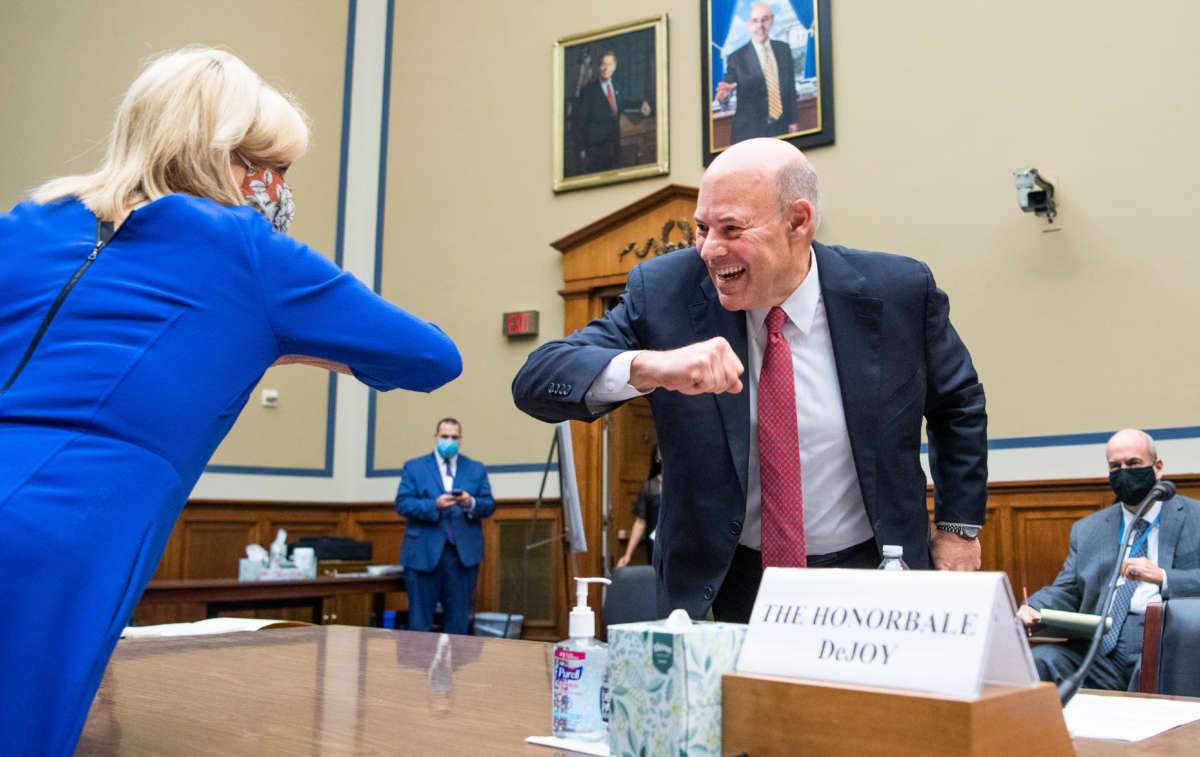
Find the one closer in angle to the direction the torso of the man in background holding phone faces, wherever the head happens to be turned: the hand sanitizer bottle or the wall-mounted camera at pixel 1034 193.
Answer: the hand sanitizer bottle

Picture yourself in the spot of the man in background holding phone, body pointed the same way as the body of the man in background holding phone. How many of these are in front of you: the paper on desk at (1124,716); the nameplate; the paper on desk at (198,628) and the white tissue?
4

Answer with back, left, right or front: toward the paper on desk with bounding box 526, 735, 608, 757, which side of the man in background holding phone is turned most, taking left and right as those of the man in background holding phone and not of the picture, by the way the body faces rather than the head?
front

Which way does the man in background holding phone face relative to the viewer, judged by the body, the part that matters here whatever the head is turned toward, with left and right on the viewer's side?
facing the viewer

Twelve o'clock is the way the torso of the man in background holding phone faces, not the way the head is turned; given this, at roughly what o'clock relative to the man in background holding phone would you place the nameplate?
The nameplate is roughly at 12 o'clock from the man in background holding phone.

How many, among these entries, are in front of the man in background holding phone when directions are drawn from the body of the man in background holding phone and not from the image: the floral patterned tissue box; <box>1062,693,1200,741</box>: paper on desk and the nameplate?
3

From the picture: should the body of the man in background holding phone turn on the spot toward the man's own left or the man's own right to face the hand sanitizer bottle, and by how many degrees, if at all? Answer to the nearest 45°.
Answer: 0° — they already face it

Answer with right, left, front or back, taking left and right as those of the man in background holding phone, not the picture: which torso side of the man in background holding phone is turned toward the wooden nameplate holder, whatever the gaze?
front

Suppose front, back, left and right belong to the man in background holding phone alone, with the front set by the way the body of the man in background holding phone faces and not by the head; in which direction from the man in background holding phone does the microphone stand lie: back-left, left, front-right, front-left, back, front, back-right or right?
front

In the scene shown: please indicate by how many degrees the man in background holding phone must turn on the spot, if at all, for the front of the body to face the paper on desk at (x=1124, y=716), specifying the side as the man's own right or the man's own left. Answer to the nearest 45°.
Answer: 0° — they already face it

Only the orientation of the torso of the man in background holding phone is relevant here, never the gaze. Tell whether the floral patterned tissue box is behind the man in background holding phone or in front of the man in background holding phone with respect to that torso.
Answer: in front

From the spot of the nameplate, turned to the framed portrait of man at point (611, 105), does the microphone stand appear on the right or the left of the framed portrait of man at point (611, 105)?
right
